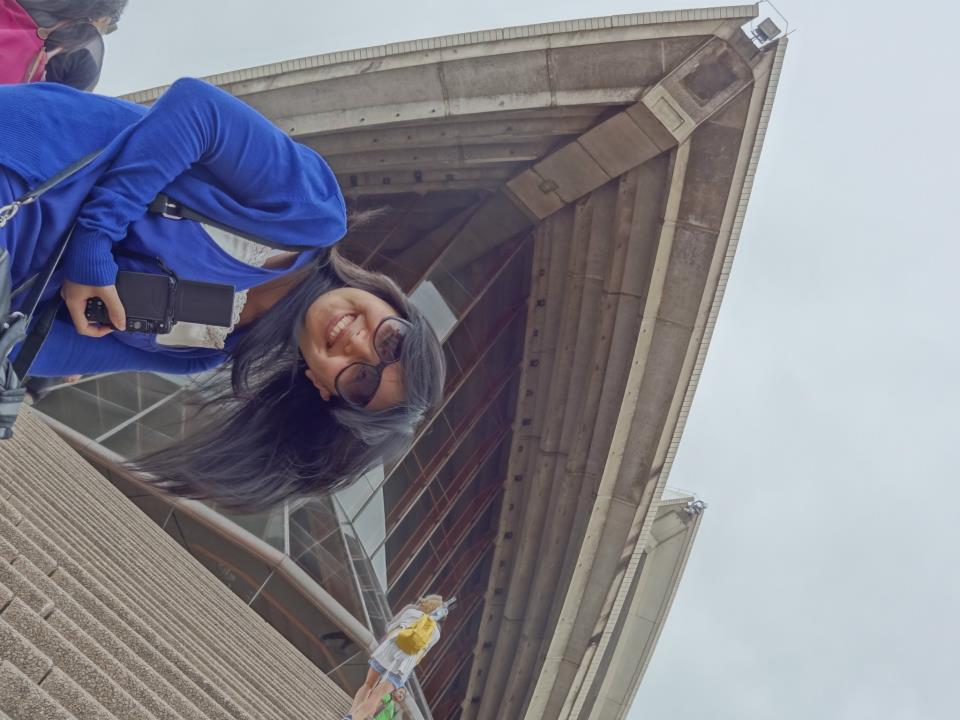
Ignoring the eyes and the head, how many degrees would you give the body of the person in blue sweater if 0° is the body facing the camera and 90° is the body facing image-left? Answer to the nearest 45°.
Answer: approximately 0°

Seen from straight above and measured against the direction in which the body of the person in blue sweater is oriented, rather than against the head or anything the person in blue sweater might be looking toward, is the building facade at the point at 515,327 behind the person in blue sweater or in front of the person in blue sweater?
behind

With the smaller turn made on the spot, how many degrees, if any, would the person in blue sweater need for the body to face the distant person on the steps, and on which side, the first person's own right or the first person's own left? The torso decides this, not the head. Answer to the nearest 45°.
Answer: approximately 135° to the first person's own left
